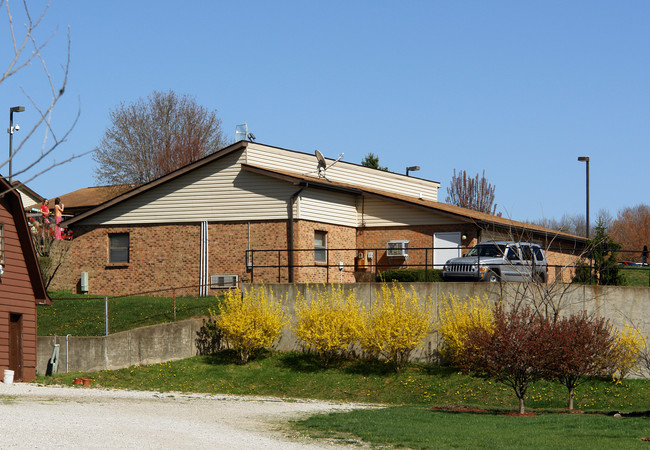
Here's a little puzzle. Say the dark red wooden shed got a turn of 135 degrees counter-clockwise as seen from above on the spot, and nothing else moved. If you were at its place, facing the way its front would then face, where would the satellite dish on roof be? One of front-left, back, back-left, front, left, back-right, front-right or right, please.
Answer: front

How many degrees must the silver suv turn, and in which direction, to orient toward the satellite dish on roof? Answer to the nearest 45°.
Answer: approximately 90° to its right

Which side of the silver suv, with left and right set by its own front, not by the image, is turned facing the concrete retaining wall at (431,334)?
front

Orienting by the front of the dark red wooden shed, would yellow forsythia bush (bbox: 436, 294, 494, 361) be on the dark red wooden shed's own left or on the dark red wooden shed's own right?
on the dark red wooden shed's own left

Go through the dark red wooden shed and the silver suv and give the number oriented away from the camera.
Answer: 0

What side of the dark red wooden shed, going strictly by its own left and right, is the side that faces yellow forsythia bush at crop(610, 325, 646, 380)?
left

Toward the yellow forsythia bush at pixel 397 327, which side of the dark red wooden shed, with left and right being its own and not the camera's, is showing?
left

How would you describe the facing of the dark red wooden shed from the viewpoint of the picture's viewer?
facing the viewer

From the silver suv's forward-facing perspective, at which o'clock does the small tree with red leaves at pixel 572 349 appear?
The small tree with red leaves is roughly at 10 o'clock from the silver suv.

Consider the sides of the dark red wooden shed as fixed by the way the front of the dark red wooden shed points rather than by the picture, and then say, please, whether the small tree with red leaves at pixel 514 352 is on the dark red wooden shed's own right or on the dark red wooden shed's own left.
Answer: on the dark red wooden shed's own left

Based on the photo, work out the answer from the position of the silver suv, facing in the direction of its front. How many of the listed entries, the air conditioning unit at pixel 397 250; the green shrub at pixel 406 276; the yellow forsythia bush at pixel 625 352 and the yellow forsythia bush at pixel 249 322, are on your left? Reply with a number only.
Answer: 1

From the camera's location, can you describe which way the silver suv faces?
facing the viewer and to the left of the viewer

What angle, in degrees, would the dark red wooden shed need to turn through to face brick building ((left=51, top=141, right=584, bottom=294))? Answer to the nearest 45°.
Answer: approximately 135° to its left
